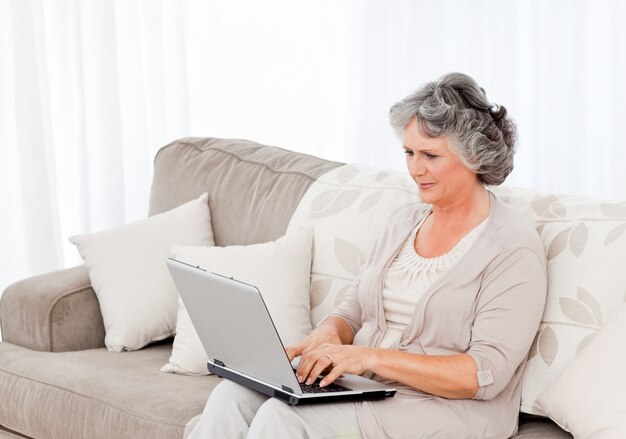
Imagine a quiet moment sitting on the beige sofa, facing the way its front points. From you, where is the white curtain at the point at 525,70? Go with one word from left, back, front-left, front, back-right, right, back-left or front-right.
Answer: back

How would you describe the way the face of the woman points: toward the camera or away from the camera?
toward the camera

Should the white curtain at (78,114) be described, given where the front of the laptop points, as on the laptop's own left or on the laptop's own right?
on the laptop's own left

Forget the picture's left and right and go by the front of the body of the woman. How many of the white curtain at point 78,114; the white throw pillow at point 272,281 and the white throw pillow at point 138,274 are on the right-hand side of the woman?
3

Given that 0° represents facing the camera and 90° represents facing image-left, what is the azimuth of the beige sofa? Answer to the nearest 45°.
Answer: approximately 45°

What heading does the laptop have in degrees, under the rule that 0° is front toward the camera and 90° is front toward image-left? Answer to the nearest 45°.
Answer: approximately 225°

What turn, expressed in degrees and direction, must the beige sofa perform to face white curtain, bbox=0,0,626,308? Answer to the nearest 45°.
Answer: approximately 135° to its right

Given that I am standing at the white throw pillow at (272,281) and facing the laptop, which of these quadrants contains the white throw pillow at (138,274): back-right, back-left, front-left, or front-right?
back-right
